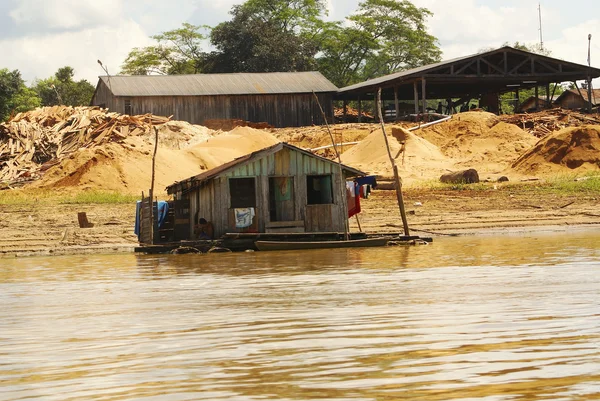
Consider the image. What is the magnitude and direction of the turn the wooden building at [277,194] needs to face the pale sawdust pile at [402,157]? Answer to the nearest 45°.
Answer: approximately 180°

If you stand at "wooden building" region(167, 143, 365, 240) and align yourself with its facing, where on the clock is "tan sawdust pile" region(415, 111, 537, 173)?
The tan sawdust pile is roughly at 7 o'clock from the wooden building.

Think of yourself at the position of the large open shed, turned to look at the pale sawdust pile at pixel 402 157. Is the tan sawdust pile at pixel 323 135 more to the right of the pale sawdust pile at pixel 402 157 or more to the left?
right

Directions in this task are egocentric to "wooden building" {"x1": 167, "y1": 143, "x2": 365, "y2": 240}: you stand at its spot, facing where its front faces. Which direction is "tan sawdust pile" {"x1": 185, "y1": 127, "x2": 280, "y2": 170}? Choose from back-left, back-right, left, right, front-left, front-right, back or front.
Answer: back

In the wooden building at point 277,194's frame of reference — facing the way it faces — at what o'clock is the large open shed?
The large open shed is roughly at 7 o'clock from the wooden building.

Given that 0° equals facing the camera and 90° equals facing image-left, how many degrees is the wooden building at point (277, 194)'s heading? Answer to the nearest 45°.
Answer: approximately 0°

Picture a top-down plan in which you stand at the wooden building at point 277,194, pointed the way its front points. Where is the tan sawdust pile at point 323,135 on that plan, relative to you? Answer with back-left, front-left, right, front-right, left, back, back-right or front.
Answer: back

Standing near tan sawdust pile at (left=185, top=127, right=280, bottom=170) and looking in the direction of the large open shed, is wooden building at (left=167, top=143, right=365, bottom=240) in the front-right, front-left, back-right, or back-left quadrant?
back-right

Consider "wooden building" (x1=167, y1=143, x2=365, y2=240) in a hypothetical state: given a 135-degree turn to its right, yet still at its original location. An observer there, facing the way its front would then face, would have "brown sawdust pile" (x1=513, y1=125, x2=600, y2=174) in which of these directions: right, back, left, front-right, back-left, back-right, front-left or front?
right

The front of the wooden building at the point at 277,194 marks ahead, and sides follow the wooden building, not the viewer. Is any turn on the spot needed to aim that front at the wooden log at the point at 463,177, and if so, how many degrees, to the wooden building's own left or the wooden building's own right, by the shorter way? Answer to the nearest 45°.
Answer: approximately 135° to the wooden building's own left
